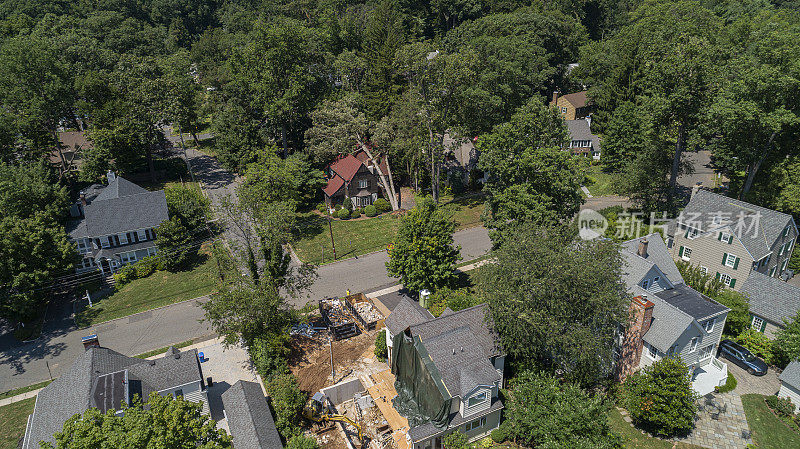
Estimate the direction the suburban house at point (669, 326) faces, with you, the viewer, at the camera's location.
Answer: facing away from the viewer and to the left of the viewer

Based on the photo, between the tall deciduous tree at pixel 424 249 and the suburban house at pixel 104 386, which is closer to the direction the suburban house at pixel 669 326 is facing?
the tall deciduous tree

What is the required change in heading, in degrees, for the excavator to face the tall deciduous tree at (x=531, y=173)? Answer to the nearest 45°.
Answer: approximately 90° to its left

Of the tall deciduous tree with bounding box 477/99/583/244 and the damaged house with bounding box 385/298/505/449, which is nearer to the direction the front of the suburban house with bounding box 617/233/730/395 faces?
the tall deciduous tree
